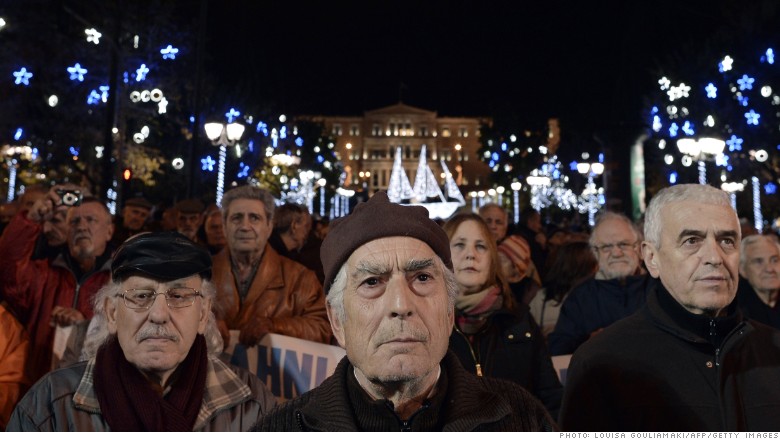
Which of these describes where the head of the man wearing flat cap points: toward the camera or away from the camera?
toward the camera

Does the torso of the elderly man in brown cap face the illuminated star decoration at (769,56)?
no

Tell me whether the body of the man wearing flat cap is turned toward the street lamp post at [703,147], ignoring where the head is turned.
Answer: no

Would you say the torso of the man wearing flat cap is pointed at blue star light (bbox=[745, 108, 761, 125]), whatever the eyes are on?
no

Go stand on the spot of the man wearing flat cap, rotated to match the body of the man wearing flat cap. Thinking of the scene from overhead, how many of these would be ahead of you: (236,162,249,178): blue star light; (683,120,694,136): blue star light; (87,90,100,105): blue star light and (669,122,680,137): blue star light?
0

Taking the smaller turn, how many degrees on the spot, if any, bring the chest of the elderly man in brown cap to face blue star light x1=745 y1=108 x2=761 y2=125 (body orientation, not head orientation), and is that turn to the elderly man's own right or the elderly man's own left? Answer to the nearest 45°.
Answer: approximately 135° to the elderly man's own left

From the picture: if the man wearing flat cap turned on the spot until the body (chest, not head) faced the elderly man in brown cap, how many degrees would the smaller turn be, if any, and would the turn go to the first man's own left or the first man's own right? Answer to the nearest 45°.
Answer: approximately 45° to the first man's own left

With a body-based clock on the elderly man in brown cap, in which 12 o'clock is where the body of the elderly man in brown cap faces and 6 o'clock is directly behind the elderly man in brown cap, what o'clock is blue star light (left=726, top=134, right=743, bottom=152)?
The blue star light is roughly at 7 o'clock from the elderly man in brown cap.

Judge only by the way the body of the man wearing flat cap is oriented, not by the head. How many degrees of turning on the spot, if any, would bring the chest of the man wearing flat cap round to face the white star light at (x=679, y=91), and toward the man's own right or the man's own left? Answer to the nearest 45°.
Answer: approximately 135° to the man's own left

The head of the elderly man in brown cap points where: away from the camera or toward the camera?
toward the camera

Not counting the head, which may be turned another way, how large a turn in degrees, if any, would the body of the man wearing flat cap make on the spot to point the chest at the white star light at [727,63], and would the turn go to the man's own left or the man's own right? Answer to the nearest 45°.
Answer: approximately 135° to the man's own left

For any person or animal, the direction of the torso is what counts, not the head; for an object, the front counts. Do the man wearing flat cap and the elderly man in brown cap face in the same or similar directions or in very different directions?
same or similar directions

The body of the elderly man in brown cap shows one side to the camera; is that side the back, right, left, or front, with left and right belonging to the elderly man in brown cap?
front
